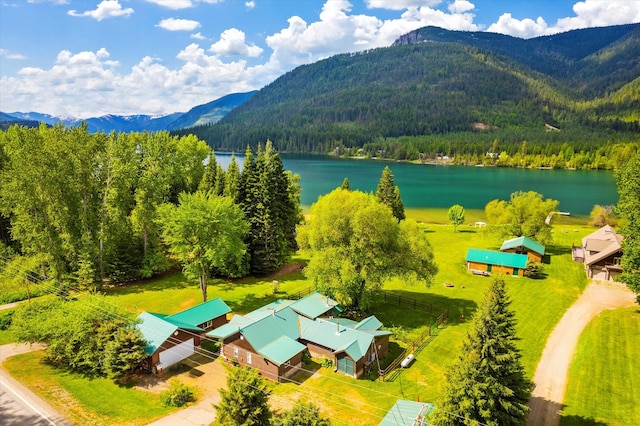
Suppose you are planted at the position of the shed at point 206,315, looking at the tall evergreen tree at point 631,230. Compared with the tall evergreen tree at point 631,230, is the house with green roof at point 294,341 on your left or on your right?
right

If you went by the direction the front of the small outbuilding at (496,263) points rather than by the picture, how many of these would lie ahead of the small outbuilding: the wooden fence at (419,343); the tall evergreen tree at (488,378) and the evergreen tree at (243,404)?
3

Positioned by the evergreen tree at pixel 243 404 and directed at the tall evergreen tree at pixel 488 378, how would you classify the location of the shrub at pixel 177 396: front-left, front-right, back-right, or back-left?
back-left

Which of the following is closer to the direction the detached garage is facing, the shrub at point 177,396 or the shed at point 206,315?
the shrub

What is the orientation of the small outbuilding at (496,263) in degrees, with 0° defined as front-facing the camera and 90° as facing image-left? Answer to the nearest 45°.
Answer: approximately 0°

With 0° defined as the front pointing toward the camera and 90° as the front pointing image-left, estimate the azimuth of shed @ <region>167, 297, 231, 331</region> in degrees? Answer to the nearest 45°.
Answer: approximately 315°
